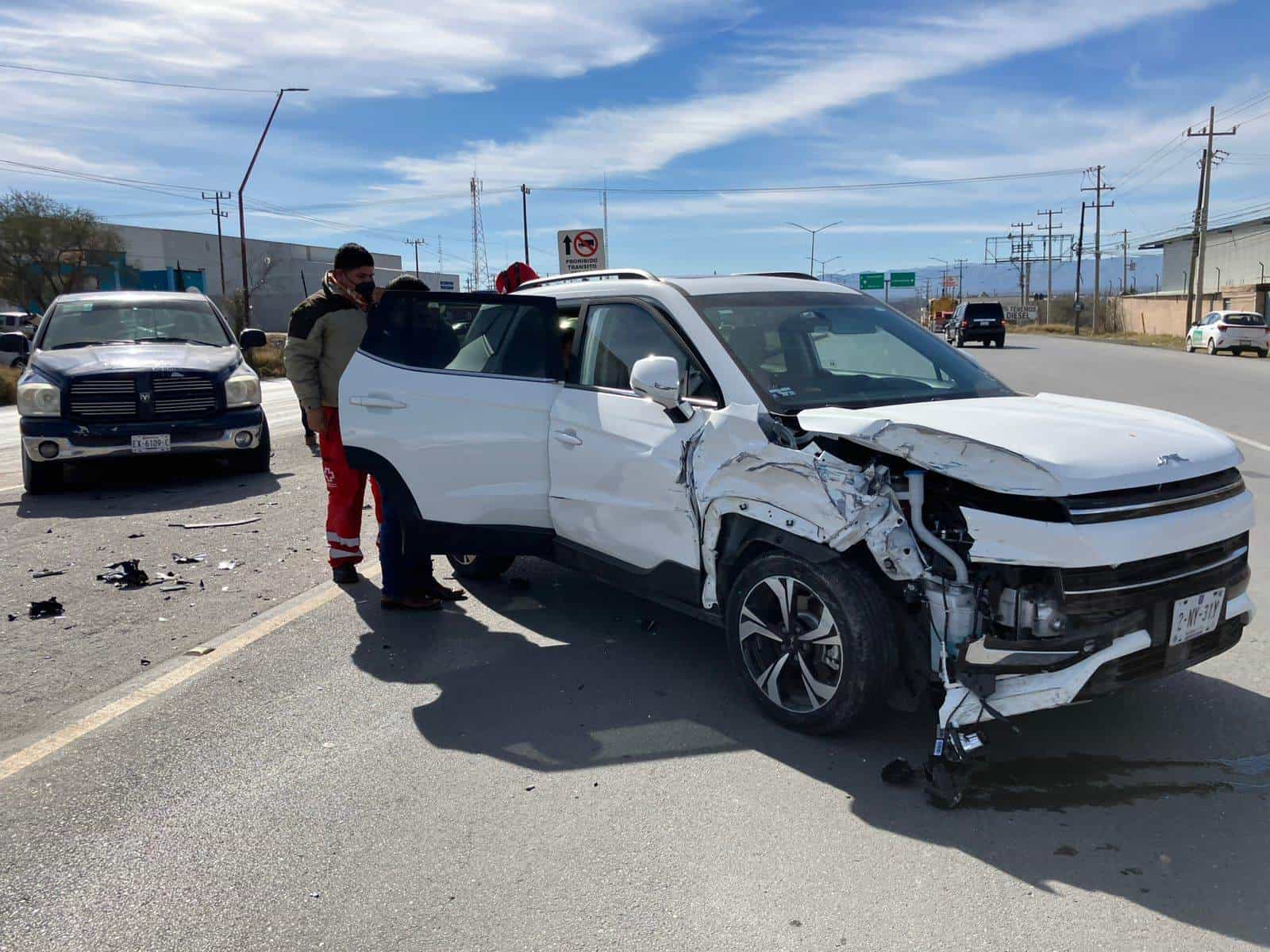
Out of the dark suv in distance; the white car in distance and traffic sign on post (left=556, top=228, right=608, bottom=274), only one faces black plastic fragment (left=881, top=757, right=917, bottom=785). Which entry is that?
the traffic sign on post

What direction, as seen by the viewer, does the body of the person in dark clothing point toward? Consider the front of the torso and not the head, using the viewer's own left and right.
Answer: facing to the right of the viewer

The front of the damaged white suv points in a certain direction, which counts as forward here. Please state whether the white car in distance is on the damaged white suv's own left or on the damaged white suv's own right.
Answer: on the damaged white suv's own left

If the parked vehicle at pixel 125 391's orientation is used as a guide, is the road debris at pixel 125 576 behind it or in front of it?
in front

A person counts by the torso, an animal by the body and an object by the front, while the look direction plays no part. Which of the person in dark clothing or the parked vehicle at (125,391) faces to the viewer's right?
the person in dark clothing

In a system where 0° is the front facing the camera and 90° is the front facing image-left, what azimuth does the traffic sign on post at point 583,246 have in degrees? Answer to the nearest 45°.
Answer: approximately 0°

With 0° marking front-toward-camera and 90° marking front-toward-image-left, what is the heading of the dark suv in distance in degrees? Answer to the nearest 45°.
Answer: approximately 135°

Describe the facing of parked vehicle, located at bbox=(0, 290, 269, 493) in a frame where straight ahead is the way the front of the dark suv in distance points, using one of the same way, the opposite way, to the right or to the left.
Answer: the opposite way

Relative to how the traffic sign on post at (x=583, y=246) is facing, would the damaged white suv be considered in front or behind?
in front

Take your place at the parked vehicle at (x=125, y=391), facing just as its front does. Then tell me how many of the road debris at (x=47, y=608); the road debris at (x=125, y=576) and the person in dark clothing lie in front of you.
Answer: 3

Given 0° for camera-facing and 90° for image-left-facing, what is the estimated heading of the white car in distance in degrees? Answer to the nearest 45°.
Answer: approximately 135°

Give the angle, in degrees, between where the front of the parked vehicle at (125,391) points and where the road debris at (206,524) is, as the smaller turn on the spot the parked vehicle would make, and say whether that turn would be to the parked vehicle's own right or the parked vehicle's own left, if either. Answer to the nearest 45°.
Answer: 0° — it already faces it

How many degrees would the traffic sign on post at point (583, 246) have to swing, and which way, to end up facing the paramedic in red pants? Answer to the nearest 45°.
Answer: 0° — it already faces them

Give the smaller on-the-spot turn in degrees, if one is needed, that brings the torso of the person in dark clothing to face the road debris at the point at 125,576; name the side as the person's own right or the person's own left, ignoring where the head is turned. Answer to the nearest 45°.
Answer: approximately 135° to the person's own left

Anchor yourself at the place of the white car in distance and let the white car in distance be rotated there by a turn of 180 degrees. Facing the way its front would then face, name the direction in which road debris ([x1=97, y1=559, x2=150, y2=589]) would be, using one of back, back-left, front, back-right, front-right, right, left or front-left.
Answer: front-right

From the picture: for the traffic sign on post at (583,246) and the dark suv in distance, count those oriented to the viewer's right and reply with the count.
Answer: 0
